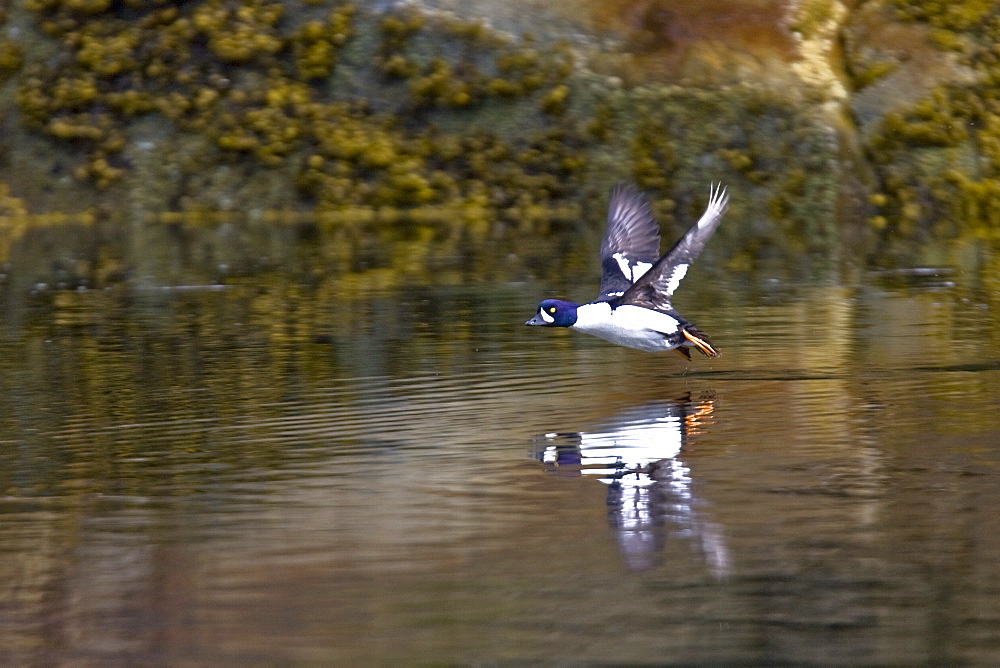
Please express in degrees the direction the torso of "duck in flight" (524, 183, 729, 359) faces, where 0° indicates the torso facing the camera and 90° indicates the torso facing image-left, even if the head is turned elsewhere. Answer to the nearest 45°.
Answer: approximately 90°
